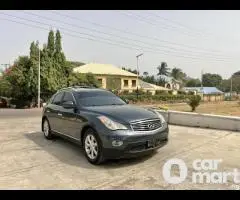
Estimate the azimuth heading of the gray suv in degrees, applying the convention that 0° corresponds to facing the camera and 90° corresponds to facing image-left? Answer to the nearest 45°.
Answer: approximately 315°

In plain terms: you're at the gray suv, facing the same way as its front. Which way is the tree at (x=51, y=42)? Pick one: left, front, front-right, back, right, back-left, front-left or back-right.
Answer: back-left

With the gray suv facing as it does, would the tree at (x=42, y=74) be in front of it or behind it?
behind
